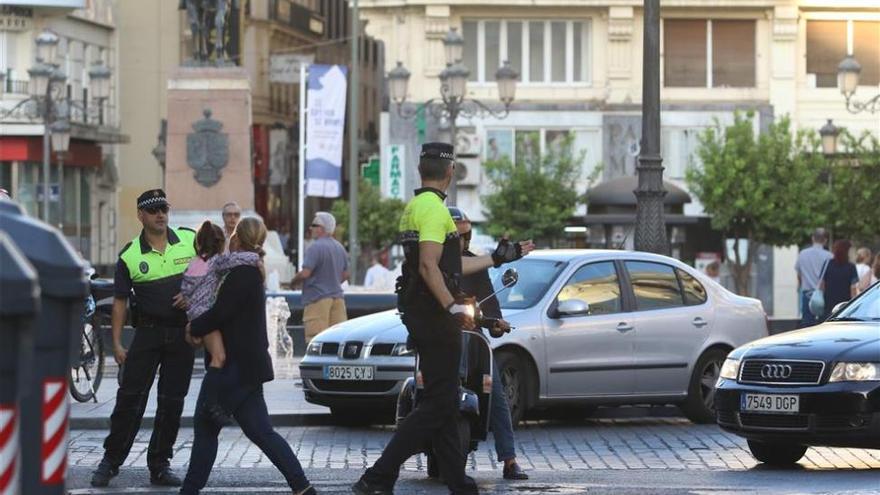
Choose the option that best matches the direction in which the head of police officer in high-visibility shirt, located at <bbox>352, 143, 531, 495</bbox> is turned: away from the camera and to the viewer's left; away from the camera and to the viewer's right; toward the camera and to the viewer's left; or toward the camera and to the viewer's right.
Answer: away from the camera and to the viewer's right

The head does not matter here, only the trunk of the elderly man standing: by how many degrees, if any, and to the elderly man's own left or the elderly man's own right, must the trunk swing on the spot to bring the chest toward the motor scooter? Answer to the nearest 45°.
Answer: approximately 135° to the elderly man's own left

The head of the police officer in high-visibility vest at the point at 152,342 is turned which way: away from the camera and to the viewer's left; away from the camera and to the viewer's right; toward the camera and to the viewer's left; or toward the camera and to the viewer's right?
toward the camera and to the viewer's right

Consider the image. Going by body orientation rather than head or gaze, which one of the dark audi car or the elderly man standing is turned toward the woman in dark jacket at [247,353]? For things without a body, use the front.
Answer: the dark audi car

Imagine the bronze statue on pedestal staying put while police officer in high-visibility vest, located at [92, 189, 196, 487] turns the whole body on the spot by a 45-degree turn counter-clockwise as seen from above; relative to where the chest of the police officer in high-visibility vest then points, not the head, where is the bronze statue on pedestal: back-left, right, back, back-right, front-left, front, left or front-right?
left

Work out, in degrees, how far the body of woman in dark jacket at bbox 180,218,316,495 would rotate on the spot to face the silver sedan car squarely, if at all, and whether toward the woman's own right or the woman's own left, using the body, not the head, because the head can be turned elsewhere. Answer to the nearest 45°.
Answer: approximately 135° to the woman's own right

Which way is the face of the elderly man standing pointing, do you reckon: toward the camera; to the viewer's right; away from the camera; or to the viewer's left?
to the viewer's left

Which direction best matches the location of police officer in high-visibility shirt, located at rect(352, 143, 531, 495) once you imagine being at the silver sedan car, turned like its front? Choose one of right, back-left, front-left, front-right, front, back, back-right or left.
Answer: front-left

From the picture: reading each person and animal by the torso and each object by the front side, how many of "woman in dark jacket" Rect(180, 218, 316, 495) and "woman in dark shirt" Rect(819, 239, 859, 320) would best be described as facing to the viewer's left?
1

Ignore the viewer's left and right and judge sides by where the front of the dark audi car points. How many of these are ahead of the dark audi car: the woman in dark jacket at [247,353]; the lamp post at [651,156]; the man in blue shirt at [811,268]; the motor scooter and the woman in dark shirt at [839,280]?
2

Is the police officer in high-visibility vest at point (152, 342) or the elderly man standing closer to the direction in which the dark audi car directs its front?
the police officer in high-visibility vest

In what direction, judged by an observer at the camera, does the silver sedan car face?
facing the viewer and to the left of the viewer

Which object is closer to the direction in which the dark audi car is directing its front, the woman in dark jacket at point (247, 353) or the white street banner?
the woman in dark jacket
